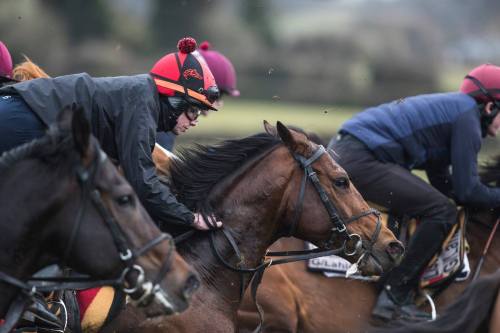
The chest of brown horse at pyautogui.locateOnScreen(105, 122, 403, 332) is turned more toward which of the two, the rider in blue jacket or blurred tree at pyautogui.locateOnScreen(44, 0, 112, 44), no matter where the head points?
the rider in blue jacket

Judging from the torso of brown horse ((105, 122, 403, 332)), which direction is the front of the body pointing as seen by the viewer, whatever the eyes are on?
to the viewer's right

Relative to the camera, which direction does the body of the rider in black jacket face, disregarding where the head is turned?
to the viewer's right

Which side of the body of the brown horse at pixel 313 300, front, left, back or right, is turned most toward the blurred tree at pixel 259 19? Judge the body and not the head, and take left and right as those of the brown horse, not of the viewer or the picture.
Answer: left

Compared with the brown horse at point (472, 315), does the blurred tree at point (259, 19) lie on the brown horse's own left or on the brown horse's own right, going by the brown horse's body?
on the brown horse's own left

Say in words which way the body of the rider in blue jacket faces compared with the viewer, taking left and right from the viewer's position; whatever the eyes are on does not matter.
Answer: facing to the right of the viewer

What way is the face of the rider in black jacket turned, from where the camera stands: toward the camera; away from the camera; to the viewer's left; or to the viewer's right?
to the viewer's right

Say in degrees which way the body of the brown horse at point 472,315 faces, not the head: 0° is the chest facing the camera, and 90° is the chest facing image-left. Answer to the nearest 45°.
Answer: approximately 270°
